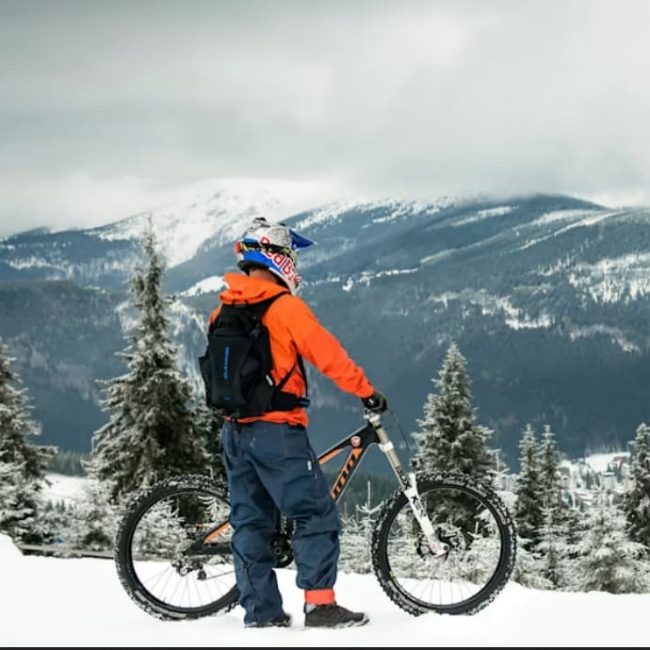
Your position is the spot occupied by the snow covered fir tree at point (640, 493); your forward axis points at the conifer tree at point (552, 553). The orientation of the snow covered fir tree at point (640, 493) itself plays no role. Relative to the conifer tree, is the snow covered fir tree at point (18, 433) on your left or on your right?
right

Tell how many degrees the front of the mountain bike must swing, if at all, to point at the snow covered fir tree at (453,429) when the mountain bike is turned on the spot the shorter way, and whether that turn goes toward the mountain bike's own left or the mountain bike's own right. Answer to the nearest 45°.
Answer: approximately 90° to the mountain bike's own left

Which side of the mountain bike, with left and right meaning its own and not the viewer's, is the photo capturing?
right

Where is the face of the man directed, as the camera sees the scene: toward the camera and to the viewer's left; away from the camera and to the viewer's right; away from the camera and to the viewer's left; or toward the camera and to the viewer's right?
away from the camera and to the viewer's right

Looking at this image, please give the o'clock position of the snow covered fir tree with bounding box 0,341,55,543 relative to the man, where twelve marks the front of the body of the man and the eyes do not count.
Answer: The snow covered fir tree is roughly at 10 o'clock from the man.

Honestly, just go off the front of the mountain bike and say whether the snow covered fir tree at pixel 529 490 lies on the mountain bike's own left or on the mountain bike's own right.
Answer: on the mountain bike's own left

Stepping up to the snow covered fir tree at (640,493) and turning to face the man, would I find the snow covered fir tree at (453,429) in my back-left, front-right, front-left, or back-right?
front-right

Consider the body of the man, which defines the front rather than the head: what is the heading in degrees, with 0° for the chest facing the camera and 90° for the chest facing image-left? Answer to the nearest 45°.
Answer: approximately 225°

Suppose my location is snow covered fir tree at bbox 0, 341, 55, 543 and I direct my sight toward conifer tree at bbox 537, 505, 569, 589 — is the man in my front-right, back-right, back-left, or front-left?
front-right
